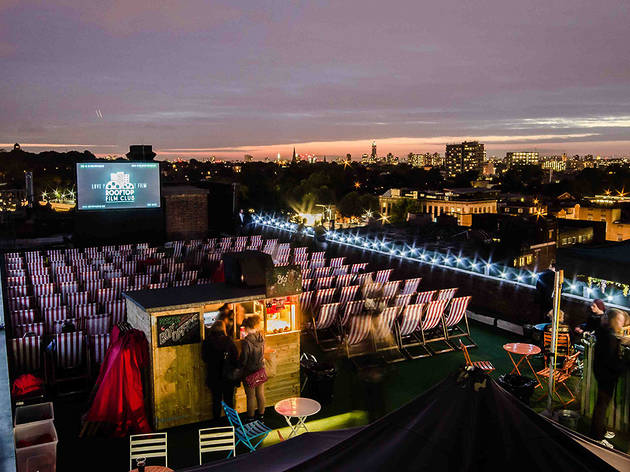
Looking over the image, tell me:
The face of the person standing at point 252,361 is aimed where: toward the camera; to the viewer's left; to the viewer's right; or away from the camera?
away from the camera

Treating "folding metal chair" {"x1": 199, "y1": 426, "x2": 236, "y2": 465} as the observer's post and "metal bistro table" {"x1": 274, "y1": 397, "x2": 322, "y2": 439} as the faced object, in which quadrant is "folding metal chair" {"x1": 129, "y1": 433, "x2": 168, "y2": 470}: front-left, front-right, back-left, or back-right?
back-left

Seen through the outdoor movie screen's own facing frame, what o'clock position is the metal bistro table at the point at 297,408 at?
The metal bistro table is roughly at 12 o'clock from the outdoor movie screen.

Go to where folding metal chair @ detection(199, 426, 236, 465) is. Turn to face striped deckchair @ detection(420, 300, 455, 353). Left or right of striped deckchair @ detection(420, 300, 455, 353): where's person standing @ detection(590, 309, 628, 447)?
right

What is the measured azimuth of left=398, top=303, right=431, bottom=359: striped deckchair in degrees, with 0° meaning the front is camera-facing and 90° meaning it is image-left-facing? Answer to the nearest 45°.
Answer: approximately 135°

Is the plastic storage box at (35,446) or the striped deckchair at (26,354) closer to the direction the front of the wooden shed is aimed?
the plastic storage box

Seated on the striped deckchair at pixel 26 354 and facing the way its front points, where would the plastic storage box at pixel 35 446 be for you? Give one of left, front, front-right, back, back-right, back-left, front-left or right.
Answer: back

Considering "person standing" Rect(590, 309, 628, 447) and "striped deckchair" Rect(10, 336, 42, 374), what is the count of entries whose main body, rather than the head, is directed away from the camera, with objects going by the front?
1

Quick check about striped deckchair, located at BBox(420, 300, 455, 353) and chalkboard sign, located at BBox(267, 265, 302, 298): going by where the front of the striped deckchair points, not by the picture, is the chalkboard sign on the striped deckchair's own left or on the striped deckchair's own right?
on the striped deckchair's own left

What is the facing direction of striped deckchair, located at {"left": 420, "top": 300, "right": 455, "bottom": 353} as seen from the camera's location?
facing away from the viewer and to the left of the viewer

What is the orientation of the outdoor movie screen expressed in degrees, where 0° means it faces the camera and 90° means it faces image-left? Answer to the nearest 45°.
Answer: approximately 0°

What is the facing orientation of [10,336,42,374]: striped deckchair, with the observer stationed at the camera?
facing away from the viewer

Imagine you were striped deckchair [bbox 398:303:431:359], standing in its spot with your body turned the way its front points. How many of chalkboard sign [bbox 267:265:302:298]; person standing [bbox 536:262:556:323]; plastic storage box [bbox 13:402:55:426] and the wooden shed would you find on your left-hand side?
3

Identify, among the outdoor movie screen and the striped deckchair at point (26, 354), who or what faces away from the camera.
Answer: the striped deckchair
